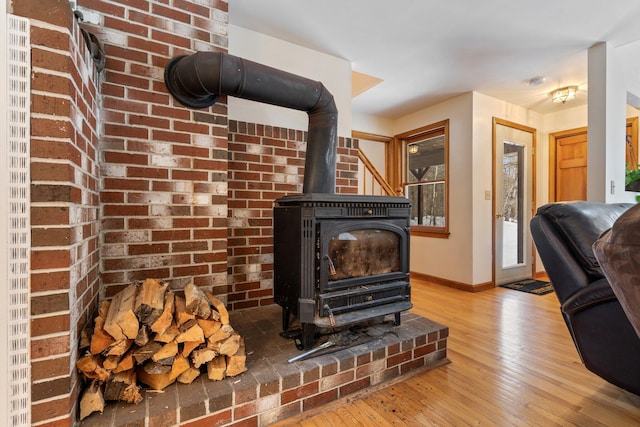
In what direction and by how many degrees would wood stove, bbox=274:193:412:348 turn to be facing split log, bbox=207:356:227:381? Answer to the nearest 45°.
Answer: approximately 90° to its right

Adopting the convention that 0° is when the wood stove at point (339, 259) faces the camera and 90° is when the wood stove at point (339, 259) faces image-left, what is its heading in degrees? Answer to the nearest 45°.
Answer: approximately 315°

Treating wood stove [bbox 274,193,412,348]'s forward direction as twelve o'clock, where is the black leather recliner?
The black leather recliner is roughly at 11 o'clock from the wood stove.

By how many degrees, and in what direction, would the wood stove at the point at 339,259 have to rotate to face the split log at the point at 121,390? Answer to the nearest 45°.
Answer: approximately 90° to its right

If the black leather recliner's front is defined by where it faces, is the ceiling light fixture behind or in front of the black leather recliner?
behind

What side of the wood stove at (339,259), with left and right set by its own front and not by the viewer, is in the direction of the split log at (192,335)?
right

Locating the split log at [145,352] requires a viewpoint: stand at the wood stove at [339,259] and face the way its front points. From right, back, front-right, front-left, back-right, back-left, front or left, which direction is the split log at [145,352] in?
right

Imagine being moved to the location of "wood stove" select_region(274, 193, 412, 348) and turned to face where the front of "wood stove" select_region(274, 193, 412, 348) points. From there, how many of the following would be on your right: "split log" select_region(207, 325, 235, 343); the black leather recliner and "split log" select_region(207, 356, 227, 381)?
2

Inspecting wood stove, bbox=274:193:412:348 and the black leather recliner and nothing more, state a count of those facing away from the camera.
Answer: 0

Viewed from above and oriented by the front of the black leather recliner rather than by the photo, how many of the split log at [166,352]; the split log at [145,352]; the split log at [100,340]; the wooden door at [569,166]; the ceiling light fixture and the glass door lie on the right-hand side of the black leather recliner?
3
